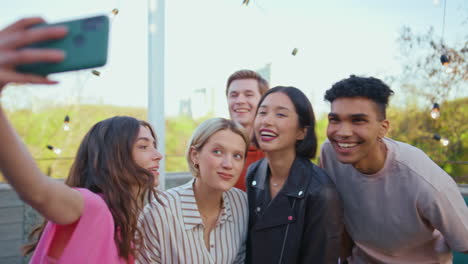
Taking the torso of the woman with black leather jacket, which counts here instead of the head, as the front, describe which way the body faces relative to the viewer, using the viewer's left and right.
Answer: facing the viewer and to the left of the viewer

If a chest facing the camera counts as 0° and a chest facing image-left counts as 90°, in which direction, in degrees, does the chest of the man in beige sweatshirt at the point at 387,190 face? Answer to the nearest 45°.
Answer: approximately 45°

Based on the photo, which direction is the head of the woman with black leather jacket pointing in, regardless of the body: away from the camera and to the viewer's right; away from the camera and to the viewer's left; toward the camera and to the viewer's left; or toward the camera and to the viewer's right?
toward the camera and to the viewer's left

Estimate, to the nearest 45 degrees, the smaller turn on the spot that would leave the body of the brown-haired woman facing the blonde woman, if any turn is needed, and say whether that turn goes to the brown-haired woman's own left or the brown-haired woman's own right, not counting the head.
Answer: approximately 45° to the brown-haired woman's own left

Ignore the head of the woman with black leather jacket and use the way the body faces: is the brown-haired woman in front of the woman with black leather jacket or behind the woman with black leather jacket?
in front

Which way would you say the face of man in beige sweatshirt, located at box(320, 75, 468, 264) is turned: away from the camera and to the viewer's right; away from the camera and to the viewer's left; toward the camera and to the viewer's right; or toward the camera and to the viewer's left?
toward the camera and to the viewer's left
